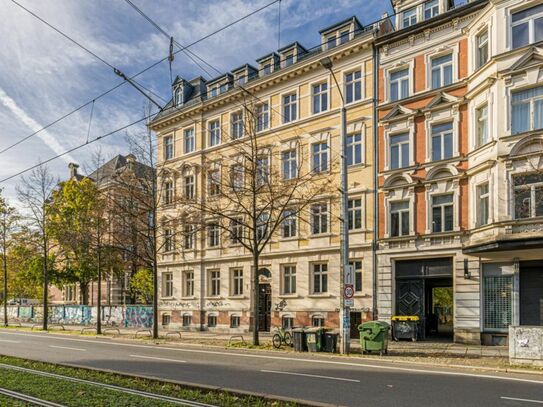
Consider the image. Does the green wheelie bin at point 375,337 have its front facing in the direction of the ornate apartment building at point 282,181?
no

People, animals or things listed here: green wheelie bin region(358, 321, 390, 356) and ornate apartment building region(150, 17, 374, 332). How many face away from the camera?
0

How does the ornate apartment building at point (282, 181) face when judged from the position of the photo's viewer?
facing the viewer and to the left of the viewer

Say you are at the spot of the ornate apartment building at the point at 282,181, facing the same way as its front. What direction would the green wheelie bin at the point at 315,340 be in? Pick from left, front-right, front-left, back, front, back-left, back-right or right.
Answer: front-left

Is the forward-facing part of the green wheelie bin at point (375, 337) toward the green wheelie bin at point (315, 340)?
no

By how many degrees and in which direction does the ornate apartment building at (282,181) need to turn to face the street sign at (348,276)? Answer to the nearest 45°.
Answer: approximately 45° to its left

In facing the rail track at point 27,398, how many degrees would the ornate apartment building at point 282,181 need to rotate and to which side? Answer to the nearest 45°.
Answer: approximately 45° to its left

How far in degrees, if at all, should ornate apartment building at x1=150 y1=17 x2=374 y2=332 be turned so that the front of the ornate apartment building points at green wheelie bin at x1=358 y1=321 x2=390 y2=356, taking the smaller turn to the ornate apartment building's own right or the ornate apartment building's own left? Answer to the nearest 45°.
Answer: approximately 45° to the ornate apartment building's own left

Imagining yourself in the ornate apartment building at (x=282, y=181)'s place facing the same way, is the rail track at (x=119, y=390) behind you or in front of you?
in front

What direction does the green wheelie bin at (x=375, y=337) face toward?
toward the camera

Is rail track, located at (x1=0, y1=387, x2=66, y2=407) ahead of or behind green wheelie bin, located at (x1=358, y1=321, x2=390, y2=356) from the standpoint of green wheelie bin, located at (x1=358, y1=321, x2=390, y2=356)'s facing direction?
ahead

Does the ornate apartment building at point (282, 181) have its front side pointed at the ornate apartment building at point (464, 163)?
no
